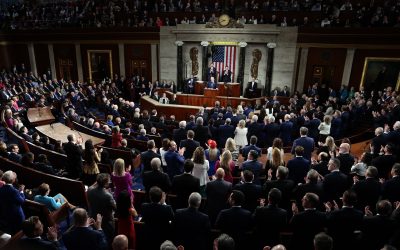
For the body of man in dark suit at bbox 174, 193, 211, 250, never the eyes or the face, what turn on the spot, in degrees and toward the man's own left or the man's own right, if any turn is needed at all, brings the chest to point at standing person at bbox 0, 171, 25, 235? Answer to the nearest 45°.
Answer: approximately 90° to the man's own left

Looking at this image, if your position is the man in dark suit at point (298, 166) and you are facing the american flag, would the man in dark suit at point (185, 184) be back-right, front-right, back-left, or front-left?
back-left

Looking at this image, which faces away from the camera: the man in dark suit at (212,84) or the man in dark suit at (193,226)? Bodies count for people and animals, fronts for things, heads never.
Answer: the man in dark suit at (193,226)

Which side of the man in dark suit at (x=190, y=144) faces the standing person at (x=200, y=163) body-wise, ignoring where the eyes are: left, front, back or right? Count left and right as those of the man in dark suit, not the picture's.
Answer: back

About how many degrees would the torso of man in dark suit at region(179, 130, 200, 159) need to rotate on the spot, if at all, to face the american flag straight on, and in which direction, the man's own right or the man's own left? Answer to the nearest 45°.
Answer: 0° — they already face it

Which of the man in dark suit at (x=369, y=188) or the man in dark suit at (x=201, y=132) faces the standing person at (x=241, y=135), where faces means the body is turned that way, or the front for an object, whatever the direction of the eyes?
the man in dark suit at (x=369, y=188)

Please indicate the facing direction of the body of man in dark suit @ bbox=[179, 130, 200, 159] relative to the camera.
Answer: away from the camera

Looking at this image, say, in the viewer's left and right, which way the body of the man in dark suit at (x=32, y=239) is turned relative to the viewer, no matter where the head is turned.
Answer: facing away from the viewer and to the right of the viewer

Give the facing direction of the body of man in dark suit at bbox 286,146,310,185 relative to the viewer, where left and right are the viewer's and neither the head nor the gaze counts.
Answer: facing away from the viewer

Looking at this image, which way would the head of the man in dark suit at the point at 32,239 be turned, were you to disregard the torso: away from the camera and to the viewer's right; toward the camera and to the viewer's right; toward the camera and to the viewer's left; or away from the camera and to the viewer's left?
away from the camera and to the viewer's right

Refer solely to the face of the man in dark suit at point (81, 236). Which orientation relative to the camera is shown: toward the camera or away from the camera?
away from the camera

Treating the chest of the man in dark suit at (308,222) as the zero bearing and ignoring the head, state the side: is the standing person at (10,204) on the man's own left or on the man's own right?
on the man's own left

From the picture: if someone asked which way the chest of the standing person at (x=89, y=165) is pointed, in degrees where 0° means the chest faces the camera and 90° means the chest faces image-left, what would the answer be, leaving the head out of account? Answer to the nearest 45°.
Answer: approximately 225°
